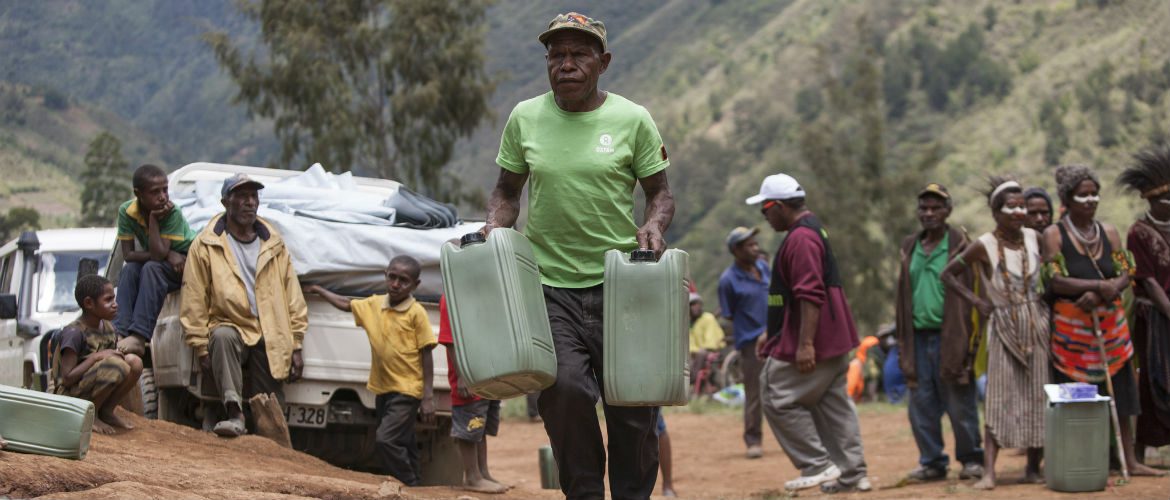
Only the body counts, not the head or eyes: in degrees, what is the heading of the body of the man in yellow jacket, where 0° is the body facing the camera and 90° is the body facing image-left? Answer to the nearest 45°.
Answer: approximately 0°

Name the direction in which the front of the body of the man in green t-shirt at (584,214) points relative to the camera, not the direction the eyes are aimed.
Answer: toward the camera

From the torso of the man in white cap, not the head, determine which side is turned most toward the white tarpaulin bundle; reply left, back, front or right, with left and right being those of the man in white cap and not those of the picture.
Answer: front

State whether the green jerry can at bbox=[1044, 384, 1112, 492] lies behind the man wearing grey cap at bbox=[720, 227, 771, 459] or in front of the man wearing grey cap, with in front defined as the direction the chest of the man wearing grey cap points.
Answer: in front

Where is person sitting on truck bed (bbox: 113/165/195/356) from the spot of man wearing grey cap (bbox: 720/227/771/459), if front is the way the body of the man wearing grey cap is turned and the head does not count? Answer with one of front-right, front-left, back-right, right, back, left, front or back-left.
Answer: right

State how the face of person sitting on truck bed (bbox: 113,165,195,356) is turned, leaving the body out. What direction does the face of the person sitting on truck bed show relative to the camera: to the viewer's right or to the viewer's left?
to the viewer's right

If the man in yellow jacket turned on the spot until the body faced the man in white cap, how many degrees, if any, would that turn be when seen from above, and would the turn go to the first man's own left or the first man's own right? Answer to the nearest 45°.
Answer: approximately 90° to the first man's own left

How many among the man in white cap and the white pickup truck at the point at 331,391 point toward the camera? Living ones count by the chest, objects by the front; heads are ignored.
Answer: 0

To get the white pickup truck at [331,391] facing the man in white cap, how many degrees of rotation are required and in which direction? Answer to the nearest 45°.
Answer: approximately 135° to its right

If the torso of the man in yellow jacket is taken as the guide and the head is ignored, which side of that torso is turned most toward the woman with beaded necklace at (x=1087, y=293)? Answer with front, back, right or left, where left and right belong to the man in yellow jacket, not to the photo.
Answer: left

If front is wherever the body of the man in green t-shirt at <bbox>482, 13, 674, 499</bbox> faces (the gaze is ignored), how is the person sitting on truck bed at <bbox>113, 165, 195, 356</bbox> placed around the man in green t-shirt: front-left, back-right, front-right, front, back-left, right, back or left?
back-right

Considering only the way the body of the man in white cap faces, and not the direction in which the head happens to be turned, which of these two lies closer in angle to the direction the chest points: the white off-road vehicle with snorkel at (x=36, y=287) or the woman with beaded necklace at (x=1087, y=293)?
the white off-road vehicle with snorkel

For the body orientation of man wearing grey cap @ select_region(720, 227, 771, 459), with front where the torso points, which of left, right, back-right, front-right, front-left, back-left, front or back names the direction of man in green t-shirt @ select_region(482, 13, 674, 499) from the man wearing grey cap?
front-right
